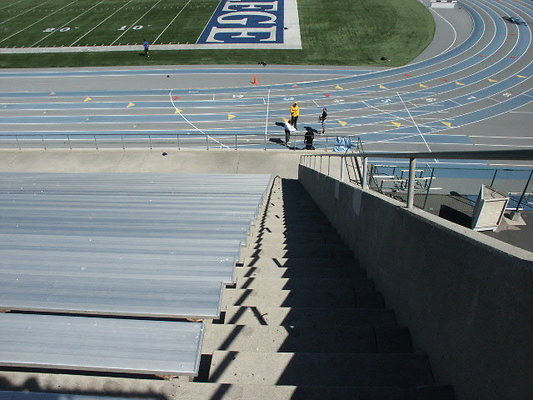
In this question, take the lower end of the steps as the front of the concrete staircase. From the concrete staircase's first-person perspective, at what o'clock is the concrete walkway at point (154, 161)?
The concrete walkway is roughly at 11 o'clock from the concrete staircase.

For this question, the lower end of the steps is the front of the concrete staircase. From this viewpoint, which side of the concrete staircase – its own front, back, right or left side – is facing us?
back

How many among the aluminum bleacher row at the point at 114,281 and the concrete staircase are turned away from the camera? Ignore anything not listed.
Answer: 2

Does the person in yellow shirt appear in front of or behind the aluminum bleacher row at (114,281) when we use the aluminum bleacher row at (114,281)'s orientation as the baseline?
in front

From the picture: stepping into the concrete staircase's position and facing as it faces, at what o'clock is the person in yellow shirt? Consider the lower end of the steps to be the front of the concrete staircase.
The person in yellow shirt is roughly at 12 o'clock from the concrete staircase.

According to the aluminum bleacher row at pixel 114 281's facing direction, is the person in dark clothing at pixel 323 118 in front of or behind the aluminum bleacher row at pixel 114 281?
in front

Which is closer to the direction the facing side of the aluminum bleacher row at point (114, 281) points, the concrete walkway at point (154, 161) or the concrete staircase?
the concrete walkway

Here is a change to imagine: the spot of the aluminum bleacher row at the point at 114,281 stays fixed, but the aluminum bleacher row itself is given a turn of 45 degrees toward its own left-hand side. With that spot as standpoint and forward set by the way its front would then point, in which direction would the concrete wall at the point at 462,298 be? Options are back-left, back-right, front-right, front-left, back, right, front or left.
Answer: back

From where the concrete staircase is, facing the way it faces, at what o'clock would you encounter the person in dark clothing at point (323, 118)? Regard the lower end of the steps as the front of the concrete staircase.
The person in dark clothing is roughly at 12 o'clock from the concrete staircase.

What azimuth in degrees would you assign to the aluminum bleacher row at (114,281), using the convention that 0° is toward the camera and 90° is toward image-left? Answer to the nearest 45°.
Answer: approximately 180°
